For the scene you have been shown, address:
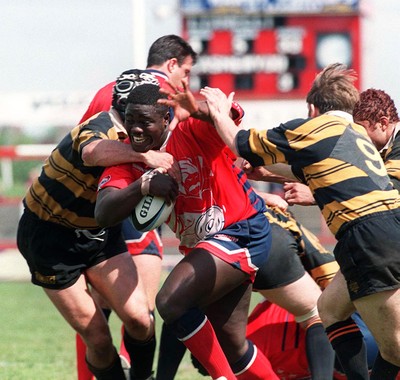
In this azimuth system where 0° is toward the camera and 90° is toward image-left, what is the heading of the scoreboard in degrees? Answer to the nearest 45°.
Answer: approximately 0°
